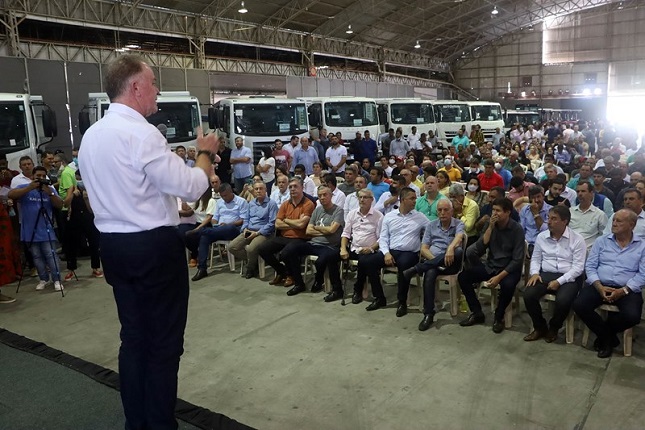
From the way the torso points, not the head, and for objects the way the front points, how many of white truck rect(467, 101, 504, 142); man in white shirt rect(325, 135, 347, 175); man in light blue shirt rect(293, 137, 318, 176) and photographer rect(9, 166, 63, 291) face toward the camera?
4

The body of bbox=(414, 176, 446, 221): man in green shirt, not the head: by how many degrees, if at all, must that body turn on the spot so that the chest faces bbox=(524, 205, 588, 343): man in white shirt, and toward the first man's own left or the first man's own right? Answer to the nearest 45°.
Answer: approximately 90° to the first man's own left

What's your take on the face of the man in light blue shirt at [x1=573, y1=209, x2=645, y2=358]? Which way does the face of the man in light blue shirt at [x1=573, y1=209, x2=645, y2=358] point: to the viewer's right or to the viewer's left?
to the viewer's left

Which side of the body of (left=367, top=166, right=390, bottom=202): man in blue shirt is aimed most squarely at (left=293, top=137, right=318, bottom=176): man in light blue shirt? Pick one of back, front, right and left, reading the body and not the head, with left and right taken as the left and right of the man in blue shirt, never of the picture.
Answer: right

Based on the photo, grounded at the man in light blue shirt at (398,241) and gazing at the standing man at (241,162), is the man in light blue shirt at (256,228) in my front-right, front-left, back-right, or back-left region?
front-left

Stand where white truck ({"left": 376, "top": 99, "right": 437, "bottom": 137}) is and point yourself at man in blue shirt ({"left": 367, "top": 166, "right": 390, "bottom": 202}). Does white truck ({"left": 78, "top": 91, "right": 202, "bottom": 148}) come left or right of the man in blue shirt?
right

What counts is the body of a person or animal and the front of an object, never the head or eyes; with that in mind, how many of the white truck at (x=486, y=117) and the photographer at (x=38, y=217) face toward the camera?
2

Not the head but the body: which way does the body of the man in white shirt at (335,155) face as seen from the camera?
toward the camera

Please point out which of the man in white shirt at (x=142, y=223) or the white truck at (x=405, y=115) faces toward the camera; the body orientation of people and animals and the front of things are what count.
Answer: the white truck

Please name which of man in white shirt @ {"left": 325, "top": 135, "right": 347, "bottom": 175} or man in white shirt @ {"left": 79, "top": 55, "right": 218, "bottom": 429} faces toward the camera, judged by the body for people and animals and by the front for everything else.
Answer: man in white shirt @ {"left": 325, "top": 135, "right": 347, "bottom": 175}

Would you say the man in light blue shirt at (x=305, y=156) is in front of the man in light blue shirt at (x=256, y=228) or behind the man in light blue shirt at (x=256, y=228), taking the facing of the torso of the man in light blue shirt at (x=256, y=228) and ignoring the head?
behind

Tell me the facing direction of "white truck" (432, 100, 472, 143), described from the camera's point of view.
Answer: facing the viewer

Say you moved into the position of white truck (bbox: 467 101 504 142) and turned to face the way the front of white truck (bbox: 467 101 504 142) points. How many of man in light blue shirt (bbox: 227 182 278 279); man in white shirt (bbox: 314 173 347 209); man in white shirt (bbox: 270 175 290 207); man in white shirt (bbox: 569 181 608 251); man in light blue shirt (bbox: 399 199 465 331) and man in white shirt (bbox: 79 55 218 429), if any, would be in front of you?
6

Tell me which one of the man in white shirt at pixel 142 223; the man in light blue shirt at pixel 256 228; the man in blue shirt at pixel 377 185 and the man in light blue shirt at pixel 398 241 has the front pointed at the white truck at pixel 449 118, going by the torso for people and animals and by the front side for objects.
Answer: the man in white shirt

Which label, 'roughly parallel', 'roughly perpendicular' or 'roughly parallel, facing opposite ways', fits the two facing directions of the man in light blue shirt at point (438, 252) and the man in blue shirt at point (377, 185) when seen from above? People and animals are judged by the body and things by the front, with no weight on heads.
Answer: roughly parallel

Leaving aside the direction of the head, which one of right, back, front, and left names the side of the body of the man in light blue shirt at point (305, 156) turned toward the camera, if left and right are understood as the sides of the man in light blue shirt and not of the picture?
front

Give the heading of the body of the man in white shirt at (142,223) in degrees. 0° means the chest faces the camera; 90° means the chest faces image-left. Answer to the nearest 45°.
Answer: approximately 225°
